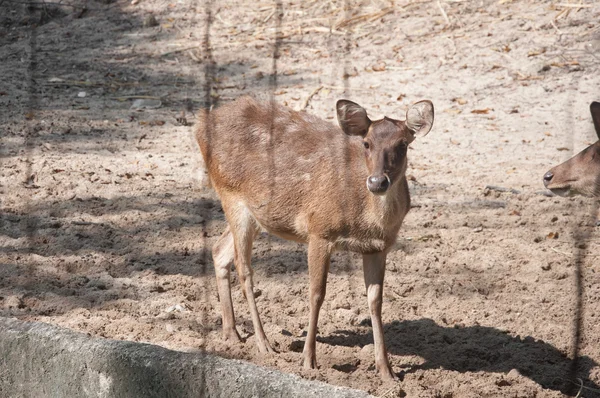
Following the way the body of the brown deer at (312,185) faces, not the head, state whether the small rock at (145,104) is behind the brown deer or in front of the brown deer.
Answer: behind

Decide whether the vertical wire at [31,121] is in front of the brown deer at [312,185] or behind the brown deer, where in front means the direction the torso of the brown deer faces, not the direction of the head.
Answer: behind

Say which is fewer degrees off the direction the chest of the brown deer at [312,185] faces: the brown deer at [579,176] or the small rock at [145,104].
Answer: the brown deer

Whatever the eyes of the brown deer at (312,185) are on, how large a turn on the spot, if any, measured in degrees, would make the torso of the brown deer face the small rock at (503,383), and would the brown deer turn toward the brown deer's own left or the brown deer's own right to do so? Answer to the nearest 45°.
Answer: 0° — it already faces it

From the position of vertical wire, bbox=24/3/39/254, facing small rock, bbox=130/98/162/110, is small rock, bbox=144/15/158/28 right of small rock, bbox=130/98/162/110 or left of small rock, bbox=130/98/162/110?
left

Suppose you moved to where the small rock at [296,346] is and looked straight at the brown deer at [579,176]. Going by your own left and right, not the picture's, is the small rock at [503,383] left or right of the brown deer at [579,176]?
right

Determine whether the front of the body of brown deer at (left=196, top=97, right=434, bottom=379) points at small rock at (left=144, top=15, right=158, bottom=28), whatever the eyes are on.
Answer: no

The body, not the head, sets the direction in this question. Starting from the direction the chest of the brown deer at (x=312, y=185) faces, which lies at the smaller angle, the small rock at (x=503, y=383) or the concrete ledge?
the small rock

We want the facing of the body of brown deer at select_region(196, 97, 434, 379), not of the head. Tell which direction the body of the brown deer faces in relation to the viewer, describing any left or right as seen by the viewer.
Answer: facing the viewer and to the right of the viewer

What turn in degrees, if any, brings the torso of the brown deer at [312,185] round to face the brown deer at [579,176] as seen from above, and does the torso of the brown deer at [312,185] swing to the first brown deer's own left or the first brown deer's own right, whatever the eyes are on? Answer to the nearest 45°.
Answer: approximately 45° to the first brown deer's own left

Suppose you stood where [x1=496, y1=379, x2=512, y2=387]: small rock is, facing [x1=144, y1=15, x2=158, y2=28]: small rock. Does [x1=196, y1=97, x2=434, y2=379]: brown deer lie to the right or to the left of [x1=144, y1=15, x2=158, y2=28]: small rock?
left
